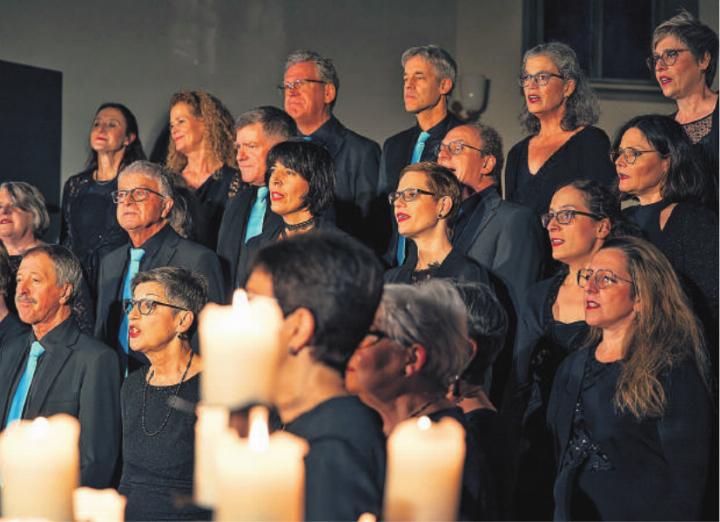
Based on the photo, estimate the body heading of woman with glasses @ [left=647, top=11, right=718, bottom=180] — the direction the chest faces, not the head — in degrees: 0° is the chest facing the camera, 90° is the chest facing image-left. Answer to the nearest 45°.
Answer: approximately 45°

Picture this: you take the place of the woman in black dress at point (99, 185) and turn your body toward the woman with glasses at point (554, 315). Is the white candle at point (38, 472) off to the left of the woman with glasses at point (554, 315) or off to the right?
right

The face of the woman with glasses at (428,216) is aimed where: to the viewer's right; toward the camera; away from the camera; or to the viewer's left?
to the viewer's left

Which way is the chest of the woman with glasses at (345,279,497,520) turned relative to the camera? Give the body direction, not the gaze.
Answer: to the viewer's left

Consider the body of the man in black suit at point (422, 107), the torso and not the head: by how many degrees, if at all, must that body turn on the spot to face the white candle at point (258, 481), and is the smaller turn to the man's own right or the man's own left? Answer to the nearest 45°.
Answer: approximately 45° to the man's own left
